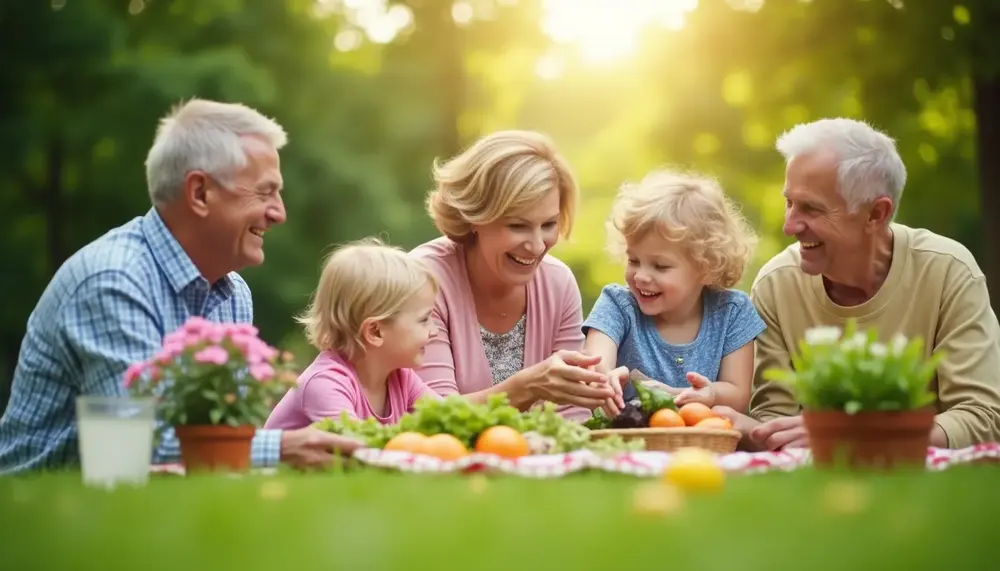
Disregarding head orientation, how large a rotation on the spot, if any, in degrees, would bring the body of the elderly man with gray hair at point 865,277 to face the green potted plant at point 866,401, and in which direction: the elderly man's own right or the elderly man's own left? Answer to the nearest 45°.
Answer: approximately 45° to the elderly man's own left

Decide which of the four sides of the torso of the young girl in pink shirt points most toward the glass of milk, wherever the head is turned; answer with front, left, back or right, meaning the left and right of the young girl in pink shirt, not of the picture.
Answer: right

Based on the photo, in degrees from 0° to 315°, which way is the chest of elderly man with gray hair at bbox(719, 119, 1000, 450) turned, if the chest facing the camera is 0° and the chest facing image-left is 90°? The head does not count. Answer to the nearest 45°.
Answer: approximately 45°

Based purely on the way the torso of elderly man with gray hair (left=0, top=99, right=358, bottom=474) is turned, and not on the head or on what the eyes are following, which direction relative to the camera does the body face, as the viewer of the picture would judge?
to the viewer's right

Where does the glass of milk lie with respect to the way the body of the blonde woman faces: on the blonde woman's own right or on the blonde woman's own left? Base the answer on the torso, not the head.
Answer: on the blonde woman's own right

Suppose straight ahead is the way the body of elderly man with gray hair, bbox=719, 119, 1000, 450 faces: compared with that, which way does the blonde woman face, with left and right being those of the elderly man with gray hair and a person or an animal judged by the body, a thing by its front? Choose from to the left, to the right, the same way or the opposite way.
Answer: to the left

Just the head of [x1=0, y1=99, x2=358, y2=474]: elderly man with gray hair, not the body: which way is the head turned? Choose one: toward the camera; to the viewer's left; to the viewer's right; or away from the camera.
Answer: to the viewer's right
